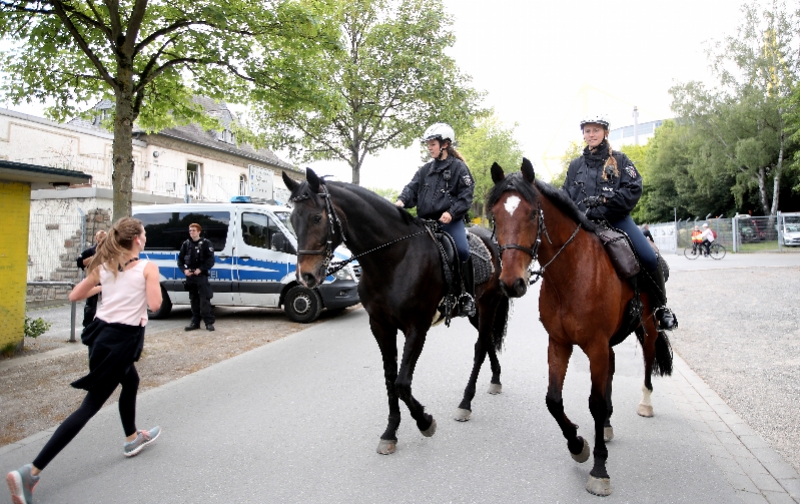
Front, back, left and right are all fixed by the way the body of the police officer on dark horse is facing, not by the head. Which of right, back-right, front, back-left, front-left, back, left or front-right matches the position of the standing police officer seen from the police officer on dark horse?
right

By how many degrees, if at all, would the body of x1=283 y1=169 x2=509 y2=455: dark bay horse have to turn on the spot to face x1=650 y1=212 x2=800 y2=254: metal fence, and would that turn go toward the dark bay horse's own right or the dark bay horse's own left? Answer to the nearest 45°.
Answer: approximately 180°

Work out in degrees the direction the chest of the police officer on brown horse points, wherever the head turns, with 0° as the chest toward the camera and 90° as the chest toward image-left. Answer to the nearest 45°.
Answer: approximately 45°

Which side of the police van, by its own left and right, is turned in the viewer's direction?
right

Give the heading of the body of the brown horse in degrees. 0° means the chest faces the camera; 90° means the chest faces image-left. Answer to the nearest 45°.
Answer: approximately 45°

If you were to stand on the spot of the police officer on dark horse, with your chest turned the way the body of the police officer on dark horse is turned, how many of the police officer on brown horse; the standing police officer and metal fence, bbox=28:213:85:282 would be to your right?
2

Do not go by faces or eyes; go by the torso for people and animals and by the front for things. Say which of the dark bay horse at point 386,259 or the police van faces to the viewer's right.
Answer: the police van

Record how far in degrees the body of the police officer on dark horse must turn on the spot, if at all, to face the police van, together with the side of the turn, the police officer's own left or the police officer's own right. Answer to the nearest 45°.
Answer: approximately 90° to the police officer's own right
